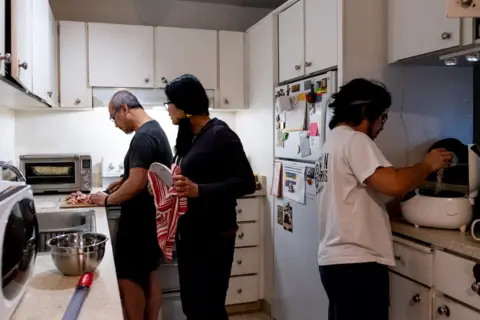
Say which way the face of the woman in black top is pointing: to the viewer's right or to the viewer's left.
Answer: to the viewer's left

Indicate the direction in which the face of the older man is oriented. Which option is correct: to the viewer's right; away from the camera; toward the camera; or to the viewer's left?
to the viewer's left

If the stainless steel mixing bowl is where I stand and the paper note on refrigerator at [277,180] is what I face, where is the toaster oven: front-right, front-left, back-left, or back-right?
front-left

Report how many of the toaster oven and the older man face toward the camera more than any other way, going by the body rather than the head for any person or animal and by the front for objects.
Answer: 1

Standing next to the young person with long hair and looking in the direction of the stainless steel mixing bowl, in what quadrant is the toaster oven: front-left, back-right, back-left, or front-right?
front-right

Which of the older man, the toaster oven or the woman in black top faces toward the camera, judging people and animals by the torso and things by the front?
the toaster oven

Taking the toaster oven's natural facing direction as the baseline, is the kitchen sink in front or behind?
in front

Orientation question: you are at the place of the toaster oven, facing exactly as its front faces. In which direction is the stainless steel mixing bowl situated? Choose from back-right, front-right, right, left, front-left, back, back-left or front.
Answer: front

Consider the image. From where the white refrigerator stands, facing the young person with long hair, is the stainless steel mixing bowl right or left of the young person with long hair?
right

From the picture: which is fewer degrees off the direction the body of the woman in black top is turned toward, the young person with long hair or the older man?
the older man

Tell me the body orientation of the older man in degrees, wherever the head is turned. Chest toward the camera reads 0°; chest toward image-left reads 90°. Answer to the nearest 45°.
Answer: approximately 90°

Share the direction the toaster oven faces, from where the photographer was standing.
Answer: facing the viewer

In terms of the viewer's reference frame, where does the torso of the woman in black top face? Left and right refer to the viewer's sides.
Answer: facing to the left of the viewer

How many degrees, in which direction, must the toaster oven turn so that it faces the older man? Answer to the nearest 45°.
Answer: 0° — it already faces them

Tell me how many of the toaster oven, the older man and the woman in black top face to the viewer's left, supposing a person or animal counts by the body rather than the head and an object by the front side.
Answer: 2

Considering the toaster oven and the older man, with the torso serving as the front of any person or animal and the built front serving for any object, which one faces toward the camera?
the toaster oven

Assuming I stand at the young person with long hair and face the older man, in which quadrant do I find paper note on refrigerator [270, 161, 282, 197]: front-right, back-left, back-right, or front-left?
front-right

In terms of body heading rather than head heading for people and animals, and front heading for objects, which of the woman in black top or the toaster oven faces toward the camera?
the toaster oven
